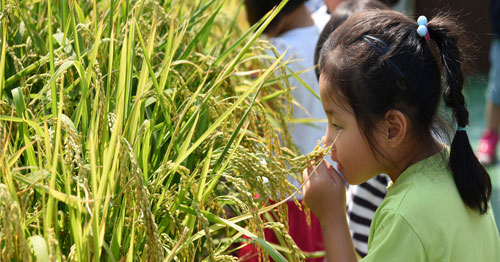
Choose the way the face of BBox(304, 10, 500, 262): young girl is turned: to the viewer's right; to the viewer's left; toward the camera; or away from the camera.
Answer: to the viewer's left
